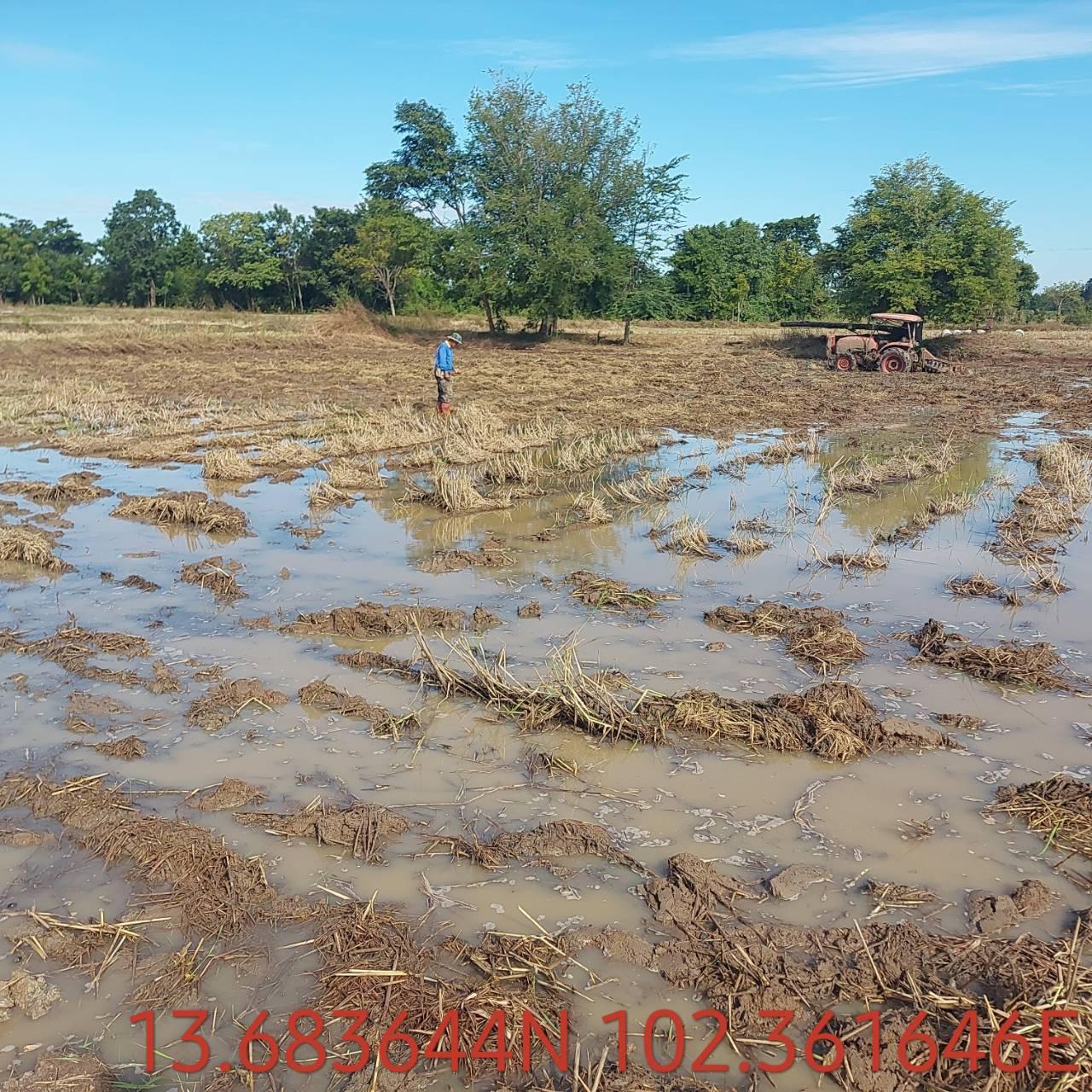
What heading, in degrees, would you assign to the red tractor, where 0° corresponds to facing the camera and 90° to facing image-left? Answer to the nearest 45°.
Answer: approximately 90°

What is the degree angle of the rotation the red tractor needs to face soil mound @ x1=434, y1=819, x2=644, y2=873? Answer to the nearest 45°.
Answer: approximately 90° to its left

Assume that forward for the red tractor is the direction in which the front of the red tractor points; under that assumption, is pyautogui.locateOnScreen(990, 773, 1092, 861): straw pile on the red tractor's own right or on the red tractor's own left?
on the red tractor's own left

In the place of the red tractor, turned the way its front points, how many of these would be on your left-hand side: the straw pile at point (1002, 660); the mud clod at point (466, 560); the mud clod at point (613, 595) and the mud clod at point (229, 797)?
4

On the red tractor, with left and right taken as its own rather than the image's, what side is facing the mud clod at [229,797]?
left

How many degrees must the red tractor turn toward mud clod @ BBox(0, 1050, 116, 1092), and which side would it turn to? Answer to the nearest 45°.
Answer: approximately 90° to its left

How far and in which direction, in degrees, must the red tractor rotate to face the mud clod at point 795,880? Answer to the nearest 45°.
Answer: approximately 90° to its left

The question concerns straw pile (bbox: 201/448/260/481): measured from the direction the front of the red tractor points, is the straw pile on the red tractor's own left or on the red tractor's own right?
on the red tractor's own left
